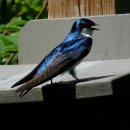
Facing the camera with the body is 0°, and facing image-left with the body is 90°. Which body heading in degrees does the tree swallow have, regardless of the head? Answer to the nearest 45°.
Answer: approximately 270°
